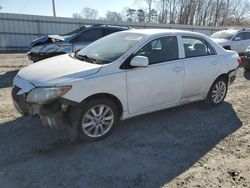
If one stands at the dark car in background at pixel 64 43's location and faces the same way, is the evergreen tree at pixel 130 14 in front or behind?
behind

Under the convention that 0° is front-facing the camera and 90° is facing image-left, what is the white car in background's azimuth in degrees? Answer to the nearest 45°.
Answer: approximately 45°

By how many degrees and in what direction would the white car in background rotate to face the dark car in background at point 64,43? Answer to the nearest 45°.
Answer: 0° — it already faces it

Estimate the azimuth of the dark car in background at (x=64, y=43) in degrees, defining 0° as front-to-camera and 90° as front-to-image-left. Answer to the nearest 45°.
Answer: approximately 45°

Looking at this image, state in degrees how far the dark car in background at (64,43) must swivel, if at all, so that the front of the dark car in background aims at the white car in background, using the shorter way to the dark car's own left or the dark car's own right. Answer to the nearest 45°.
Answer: approximately 135° to the dark car's own left

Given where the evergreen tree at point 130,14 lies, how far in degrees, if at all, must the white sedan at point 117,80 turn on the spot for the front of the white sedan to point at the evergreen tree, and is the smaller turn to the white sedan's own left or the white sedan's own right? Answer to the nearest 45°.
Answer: approximately 135° to the white sedan's own right

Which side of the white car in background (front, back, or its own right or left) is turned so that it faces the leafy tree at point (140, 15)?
right

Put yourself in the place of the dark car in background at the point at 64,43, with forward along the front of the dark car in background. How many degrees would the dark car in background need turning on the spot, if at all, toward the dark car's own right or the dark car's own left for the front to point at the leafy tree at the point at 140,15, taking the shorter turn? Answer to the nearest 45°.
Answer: approximately 135° to the dark car's own right

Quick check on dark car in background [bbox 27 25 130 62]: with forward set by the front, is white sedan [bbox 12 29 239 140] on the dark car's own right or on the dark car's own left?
on the dark car's own left
